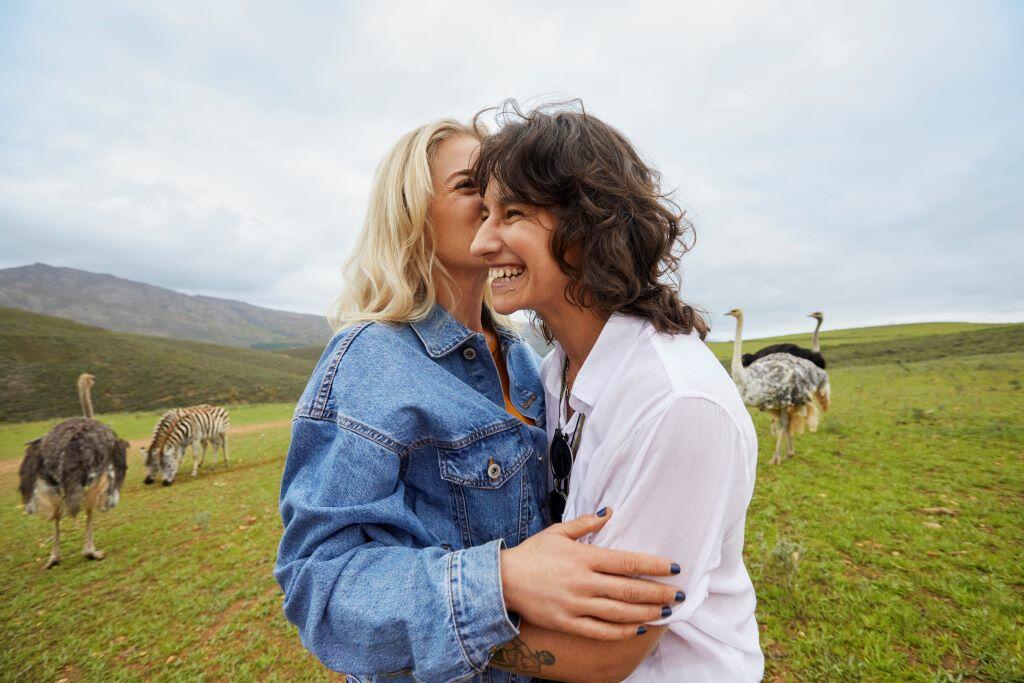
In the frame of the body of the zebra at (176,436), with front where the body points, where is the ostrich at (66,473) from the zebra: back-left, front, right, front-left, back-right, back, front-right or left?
front-left

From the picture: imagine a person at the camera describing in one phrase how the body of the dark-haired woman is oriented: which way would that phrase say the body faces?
to the viewer's left

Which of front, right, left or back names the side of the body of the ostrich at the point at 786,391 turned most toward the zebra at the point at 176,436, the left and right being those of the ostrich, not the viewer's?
front

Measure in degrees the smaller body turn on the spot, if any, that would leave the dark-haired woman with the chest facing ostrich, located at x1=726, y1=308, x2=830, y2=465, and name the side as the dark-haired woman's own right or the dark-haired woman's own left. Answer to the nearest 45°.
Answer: approximately 90° to the dark-haired woman's own right

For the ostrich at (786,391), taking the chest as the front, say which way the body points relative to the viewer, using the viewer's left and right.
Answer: facing to the left of the viewer

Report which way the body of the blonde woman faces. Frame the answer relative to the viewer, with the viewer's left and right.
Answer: facing the viewer and to the right of the viewer

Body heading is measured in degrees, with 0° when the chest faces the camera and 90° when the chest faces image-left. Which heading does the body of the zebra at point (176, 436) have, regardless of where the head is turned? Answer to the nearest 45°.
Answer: approximately 45°

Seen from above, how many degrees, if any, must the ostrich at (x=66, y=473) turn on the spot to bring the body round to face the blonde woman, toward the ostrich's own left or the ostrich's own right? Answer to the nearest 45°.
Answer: approximately 180°

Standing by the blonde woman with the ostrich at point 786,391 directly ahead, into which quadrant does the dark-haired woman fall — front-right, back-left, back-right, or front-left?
front-right

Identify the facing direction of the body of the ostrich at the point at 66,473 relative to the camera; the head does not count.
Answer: away from the camera

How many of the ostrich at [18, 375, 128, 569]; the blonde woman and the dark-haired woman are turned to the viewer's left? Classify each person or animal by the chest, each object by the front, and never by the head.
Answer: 1
